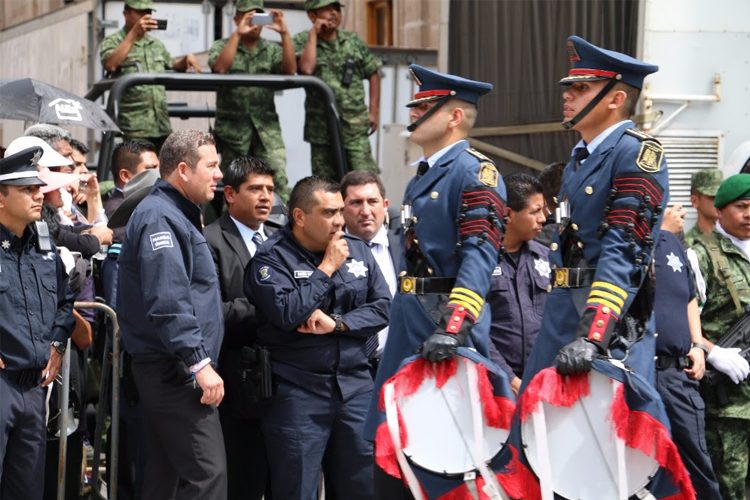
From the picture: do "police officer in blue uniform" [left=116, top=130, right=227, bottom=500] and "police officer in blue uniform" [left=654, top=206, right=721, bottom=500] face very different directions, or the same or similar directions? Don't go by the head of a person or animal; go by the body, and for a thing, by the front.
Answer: very different directions

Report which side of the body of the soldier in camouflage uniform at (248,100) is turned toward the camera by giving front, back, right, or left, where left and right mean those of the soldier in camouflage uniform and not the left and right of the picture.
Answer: front

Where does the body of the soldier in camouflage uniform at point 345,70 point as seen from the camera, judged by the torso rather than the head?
toward the camera

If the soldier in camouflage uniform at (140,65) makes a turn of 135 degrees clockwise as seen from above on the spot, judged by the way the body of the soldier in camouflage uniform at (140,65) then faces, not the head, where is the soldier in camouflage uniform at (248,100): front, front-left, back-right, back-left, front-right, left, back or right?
back

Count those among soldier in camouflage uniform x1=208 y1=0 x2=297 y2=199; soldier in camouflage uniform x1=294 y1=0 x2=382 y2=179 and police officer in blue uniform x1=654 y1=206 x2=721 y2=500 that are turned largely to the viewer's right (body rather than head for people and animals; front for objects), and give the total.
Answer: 0

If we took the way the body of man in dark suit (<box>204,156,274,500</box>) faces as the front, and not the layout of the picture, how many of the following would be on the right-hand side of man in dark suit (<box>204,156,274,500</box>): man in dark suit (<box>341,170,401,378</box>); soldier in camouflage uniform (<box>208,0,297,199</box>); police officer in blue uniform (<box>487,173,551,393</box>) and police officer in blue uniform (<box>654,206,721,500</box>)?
0

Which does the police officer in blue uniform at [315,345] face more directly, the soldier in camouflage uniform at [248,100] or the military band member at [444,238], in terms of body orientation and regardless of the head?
the military band member

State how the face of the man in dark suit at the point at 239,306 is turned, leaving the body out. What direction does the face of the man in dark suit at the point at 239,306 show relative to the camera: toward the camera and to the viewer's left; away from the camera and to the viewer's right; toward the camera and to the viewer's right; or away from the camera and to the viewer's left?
toward the camera and to the viewer's right

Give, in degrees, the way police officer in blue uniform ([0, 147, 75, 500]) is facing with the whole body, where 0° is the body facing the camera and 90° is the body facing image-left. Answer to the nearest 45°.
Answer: approximately 315°

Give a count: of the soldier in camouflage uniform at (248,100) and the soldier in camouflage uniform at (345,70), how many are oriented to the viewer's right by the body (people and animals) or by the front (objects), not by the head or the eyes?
0

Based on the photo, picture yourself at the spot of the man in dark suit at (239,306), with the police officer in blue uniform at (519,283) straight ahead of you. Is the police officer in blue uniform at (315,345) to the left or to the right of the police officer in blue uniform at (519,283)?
right

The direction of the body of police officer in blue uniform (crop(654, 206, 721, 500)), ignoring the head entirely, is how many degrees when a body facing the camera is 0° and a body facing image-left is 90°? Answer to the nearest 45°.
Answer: approximately 45°

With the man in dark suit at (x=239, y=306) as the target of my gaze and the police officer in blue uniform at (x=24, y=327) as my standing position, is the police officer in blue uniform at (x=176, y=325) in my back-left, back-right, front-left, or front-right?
front-right

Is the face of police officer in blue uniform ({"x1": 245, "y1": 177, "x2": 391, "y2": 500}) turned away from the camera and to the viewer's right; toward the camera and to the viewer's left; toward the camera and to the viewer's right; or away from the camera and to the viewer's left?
toward the camera and to the viewer's right

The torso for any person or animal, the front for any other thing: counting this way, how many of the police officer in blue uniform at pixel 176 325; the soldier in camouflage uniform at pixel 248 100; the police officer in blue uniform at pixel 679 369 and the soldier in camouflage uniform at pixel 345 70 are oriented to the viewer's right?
1

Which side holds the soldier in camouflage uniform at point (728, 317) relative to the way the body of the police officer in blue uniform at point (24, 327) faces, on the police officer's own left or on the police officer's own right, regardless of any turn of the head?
on the police officer's own left

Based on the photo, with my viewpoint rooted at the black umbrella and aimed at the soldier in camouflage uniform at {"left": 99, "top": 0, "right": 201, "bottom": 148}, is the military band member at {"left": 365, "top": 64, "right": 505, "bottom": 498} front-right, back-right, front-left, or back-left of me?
back-right
